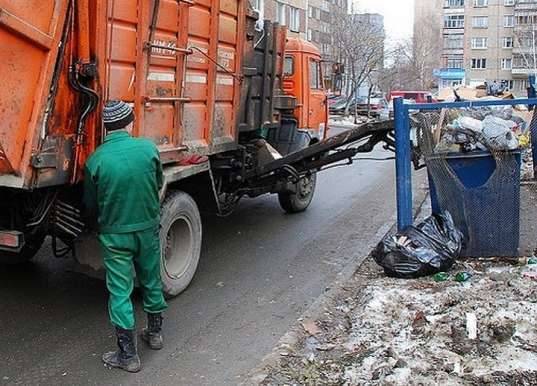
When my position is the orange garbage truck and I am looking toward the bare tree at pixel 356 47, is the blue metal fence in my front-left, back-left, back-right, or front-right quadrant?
front-right

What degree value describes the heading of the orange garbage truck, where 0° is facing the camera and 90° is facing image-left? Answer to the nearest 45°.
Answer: approximately 225°

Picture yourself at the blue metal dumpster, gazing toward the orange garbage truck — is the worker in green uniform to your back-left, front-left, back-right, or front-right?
front-left

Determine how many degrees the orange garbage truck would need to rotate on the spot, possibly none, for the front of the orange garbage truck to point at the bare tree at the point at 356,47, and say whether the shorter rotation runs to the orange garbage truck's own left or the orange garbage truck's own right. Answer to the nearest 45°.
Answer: approximately 45° to the orange garbage truck's own left
